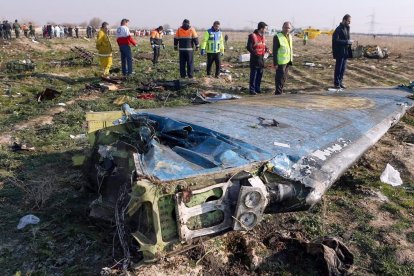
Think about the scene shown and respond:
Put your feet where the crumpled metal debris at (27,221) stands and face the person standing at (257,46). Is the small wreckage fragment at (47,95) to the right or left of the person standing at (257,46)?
left

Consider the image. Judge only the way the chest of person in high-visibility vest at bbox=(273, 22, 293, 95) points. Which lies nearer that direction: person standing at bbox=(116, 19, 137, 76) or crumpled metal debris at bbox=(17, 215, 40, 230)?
the crumpled metal debris

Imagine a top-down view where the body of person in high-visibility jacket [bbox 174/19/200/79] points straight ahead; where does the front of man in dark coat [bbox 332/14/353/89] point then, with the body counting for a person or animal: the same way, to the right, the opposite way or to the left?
to the right

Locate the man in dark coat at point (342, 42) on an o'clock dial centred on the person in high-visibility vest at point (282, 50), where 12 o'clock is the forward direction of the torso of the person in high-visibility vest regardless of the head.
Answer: The man in dark coat is roughly at 9 o'clock from the person in high-visibility vest.

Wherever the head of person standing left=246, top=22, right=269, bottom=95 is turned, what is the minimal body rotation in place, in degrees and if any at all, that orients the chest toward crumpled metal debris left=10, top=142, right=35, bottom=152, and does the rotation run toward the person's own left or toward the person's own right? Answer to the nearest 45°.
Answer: approximately 90° to the person's own right

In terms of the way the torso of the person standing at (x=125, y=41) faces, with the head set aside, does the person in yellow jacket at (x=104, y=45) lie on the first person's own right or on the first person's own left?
on the first person's own left

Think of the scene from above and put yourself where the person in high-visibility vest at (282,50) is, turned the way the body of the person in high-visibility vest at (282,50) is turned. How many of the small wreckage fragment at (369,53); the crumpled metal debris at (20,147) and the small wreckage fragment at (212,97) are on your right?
2

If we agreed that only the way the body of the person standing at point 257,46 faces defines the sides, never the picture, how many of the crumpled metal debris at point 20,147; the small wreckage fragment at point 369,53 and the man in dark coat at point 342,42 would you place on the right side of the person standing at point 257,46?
1
